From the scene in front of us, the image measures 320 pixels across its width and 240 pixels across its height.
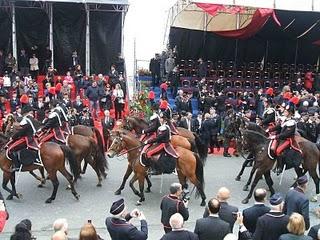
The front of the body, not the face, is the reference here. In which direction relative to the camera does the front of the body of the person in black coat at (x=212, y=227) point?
away from the camera

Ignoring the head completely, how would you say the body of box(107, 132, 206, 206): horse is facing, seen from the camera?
to the viewer's left

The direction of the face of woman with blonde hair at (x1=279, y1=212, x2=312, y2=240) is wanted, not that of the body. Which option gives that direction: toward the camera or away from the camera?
away from the camera

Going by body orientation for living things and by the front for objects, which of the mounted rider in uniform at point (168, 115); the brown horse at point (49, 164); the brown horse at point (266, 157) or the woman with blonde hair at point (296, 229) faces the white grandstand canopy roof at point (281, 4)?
the woman with blonde hair

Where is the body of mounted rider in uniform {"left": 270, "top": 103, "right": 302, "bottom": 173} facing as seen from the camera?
to the viewer's left

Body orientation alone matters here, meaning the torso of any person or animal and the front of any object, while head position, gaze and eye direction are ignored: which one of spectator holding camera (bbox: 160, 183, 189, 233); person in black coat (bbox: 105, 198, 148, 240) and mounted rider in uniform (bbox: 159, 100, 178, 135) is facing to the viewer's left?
the mounted rider in uniform

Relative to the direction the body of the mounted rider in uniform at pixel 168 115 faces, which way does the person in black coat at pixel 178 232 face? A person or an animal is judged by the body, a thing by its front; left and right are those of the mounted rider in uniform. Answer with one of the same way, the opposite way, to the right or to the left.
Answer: to the right

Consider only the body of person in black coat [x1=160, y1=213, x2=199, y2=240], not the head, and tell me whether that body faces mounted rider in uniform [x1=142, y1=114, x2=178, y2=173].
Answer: yes

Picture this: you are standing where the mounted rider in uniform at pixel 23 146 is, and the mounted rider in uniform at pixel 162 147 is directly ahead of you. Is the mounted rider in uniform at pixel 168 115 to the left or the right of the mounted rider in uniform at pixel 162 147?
left

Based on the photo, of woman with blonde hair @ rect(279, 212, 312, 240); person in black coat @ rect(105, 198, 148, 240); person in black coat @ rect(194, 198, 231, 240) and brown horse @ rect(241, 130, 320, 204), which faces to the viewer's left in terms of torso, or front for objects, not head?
the brown horse

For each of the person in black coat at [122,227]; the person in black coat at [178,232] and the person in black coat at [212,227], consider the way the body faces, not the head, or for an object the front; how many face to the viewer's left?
0

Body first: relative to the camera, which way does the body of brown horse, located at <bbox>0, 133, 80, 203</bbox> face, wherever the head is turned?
to the viewer's left

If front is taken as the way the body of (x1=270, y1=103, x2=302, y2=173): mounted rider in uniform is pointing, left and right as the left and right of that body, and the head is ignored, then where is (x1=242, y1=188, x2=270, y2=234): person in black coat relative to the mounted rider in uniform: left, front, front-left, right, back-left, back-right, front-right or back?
left

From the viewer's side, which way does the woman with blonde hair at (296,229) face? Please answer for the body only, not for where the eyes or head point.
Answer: away from the camera

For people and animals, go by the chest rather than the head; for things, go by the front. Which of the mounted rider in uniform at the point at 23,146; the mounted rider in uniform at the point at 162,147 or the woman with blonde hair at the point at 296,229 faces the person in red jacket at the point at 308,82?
the woman with blonde hair

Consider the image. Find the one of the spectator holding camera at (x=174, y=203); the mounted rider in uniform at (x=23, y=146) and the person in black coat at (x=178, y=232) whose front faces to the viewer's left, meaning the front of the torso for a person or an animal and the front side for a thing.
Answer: the mounted rider in uniform

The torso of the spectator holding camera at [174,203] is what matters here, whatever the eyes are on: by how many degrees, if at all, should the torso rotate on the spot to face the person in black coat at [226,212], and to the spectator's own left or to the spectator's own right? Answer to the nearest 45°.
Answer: approximately 90° to the spectator's own right

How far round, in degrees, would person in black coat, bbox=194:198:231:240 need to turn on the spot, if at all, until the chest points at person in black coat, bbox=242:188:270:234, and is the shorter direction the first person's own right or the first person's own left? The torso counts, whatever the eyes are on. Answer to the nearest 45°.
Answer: approximately 45° to the first person's own right

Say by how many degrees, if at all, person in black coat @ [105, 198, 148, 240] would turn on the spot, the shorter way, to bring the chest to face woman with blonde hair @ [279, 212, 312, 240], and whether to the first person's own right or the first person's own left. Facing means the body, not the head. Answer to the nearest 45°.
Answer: approximately 45° to the first person's own right

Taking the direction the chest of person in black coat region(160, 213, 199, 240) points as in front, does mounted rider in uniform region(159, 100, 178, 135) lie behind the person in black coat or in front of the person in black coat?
in front

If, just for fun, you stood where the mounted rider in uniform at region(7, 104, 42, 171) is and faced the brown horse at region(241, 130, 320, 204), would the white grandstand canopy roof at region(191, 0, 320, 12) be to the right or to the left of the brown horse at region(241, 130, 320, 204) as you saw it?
left

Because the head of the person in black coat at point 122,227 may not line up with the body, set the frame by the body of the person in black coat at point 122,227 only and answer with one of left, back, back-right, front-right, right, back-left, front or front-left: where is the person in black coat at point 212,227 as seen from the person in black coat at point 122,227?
front-right
